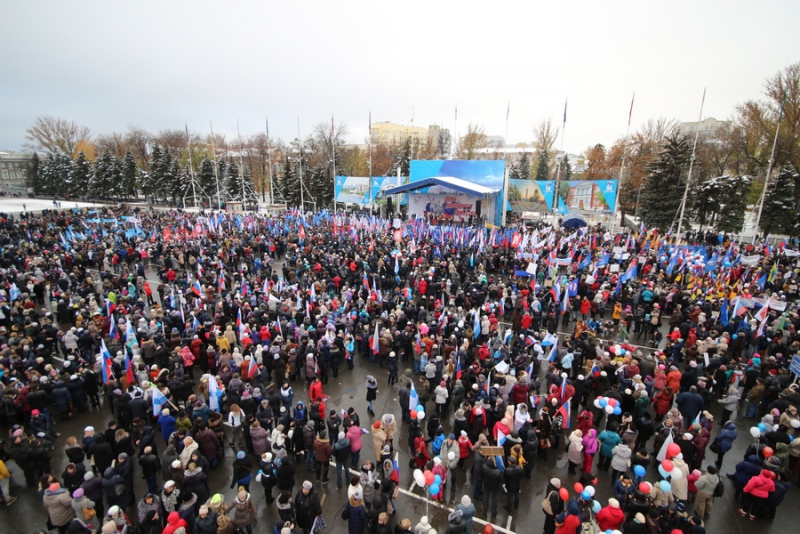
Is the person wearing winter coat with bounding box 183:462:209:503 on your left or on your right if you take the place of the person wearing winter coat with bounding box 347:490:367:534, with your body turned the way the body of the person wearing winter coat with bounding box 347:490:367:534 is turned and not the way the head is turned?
on your left

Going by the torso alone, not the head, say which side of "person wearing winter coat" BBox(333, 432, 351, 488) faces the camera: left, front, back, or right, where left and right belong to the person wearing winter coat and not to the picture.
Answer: back

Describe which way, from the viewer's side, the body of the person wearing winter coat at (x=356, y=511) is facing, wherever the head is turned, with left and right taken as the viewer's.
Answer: facing away from the viewer

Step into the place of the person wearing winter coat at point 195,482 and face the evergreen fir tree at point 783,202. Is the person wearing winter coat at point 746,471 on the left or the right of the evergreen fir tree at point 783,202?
right

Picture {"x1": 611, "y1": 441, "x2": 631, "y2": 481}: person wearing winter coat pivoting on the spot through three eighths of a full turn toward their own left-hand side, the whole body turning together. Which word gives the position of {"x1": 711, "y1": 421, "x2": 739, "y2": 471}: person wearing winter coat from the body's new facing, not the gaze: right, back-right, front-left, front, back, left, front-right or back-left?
back

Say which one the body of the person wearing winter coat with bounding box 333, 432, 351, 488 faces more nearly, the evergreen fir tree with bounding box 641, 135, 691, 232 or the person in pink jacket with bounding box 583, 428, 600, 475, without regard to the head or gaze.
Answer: the evergreen fir tree

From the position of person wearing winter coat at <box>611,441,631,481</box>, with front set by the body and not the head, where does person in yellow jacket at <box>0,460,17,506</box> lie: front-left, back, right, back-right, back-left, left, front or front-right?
back-left

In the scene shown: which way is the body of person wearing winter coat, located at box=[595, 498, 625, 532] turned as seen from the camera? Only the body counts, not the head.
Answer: away from the camera

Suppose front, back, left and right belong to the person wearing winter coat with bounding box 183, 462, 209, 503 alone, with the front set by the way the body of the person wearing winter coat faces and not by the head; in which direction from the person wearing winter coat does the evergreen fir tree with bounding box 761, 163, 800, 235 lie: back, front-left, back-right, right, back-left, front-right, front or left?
right

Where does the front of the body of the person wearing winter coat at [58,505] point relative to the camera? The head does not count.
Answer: away from the camera

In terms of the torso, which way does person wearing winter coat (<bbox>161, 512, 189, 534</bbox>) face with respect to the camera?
away from the camera

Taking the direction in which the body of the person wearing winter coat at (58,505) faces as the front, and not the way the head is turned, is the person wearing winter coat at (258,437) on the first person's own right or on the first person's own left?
on the first person's own right

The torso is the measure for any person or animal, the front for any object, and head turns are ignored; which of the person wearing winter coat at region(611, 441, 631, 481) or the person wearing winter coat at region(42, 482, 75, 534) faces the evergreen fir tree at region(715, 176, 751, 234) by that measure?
the person wearing winter coat at region(611, 441, 631, 481)

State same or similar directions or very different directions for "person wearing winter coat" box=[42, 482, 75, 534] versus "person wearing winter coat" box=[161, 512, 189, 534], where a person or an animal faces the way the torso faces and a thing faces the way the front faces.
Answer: same or similar directions

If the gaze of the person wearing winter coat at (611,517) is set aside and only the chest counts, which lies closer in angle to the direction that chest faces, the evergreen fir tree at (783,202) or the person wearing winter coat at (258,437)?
the evergreen fir tree

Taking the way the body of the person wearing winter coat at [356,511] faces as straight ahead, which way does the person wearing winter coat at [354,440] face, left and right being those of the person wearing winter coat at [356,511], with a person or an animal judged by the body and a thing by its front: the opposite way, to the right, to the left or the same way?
the same way

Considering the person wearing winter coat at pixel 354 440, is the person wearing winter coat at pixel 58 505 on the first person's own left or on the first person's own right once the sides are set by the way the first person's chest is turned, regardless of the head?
on the first person's own left

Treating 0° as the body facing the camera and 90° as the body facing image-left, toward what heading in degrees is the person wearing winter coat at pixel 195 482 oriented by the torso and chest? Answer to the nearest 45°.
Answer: approximately 180°
